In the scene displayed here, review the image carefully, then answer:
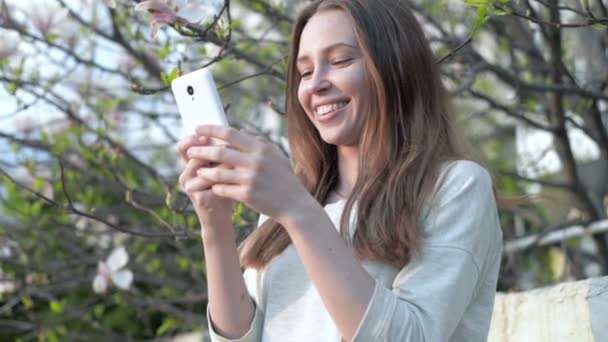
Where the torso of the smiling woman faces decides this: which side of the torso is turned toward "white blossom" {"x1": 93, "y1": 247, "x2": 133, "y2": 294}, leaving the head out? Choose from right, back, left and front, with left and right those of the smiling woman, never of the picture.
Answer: right

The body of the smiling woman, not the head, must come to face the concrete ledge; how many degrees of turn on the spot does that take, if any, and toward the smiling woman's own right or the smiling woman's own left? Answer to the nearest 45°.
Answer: approximately 180°

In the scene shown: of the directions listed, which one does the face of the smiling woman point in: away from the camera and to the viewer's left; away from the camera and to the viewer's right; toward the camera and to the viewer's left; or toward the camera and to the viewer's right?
toward the camera and to the viewer's left

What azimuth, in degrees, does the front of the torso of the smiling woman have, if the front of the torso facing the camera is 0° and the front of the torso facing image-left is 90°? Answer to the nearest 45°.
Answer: approximately 45°
